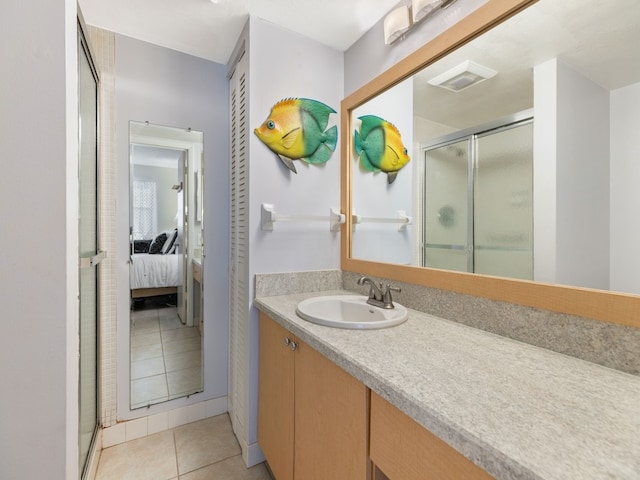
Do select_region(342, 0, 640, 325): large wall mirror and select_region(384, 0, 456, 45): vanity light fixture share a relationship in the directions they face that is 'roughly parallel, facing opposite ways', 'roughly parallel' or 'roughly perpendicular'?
roughly parallel

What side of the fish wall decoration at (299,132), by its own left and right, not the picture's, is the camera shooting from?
left

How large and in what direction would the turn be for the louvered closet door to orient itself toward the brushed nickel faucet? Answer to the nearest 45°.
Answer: approximately 135° to its left

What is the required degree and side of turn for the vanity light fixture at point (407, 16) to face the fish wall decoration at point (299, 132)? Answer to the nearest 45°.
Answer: approximately 45° to its right

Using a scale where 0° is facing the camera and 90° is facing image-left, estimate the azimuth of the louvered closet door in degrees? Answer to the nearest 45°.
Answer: approximately 90°

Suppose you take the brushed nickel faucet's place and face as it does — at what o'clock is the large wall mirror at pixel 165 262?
The large wall mirror is roughly at 2 o'clock from the brushed nickel faucet.

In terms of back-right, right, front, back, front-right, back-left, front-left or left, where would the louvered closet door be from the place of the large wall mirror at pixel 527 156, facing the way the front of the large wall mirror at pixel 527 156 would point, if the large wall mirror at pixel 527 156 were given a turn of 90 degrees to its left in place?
back-right

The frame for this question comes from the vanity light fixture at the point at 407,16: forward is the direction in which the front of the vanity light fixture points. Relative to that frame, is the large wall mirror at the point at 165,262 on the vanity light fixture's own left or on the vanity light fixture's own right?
on the vanity light fixture's own right

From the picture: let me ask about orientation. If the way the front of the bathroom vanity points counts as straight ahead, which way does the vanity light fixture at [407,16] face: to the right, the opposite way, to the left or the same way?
the same way

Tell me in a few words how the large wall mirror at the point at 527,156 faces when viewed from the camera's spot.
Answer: facing the viewer and to the left of the viewer
